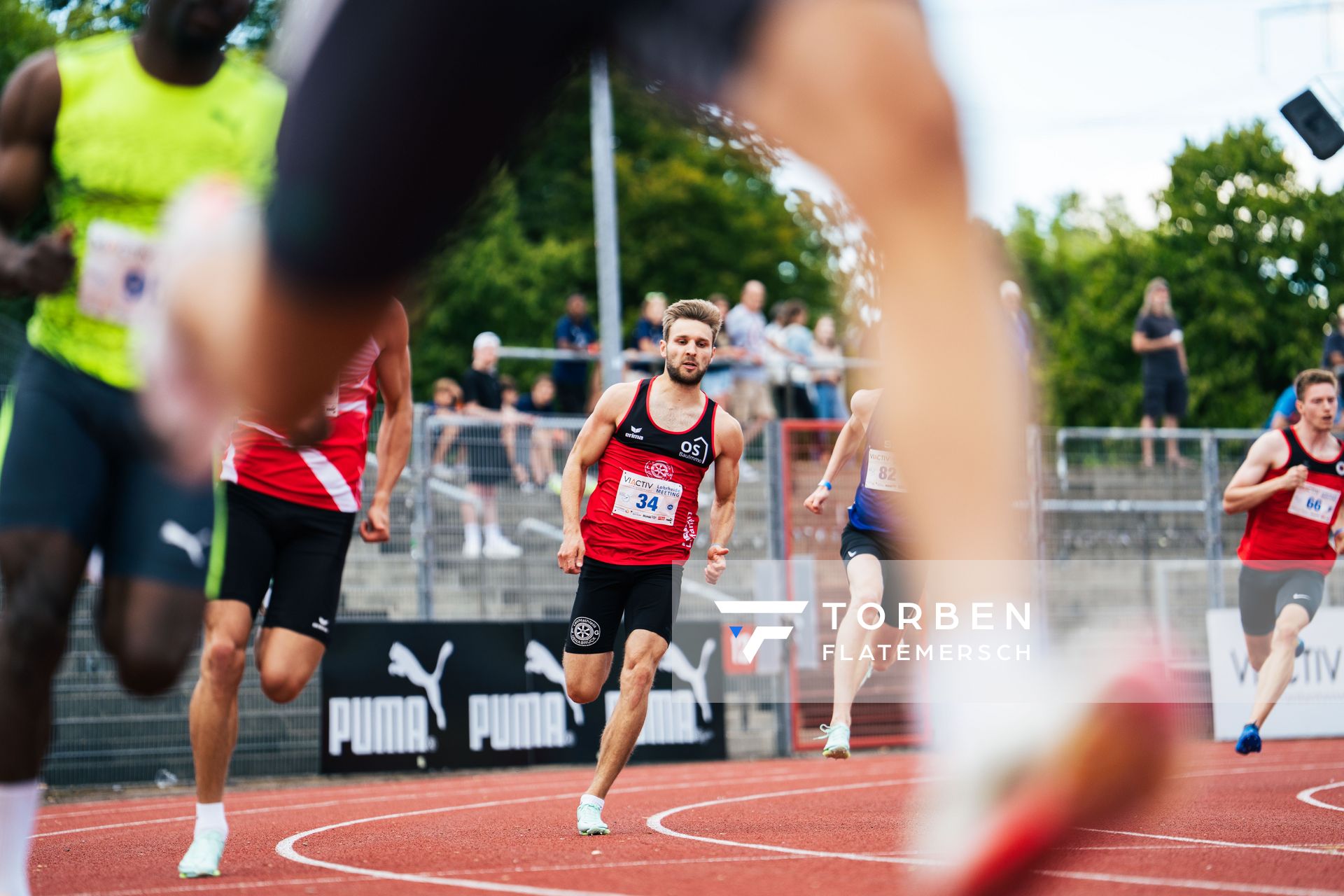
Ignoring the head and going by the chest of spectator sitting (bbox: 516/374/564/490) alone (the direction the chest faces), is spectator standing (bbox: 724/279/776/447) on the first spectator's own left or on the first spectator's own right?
on the first spectator's own left

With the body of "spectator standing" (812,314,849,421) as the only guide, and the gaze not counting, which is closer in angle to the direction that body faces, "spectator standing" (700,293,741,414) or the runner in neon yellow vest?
the runner in neon yellow vest

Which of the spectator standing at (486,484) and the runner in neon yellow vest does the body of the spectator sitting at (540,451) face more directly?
the runner in neon yellow vest

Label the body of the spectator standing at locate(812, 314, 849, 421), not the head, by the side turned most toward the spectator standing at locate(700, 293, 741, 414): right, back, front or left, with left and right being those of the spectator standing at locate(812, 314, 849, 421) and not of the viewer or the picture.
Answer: right

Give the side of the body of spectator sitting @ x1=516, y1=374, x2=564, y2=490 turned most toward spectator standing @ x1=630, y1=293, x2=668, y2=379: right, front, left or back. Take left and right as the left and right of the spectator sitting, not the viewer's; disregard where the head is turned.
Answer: left

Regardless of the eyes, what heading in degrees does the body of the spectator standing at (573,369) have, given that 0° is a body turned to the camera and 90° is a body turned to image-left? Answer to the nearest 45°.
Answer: approximately 0°

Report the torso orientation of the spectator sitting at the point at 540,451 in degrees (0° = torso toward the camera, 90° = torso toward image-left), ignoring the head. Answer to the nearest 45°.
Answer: approximately 315°

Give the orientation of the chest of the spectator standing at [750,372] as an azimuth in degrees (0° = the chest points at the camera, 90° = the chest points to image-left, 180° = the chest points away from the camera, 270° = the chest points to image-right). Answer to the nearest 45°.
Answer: approximately 315°

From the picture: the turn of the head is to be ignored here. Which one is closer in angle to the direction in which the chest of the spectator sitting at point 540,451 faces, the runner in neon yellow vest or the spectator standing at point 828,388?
the runner in neon yellow vest

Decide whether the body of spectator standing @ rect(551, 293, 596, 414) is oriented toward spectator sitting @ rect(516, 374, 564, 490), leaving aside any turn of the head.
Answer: yes

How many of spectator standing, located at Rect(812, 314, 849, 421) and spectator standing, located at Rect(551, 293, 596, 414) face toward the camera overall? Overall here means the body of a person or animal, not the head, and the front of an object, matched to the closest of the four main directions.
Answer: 2

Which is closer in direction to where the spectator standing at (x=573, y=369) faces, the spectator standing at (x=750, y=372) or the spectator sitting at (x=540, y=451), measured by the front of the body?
the spectator sitting
